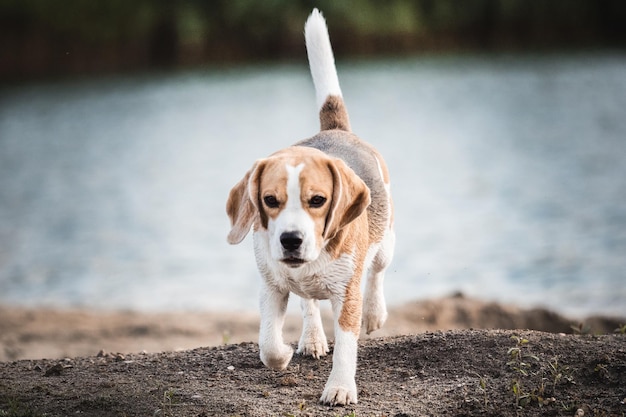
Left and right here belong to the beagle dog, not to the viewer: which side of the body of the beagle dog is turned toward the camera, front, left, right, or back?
front
